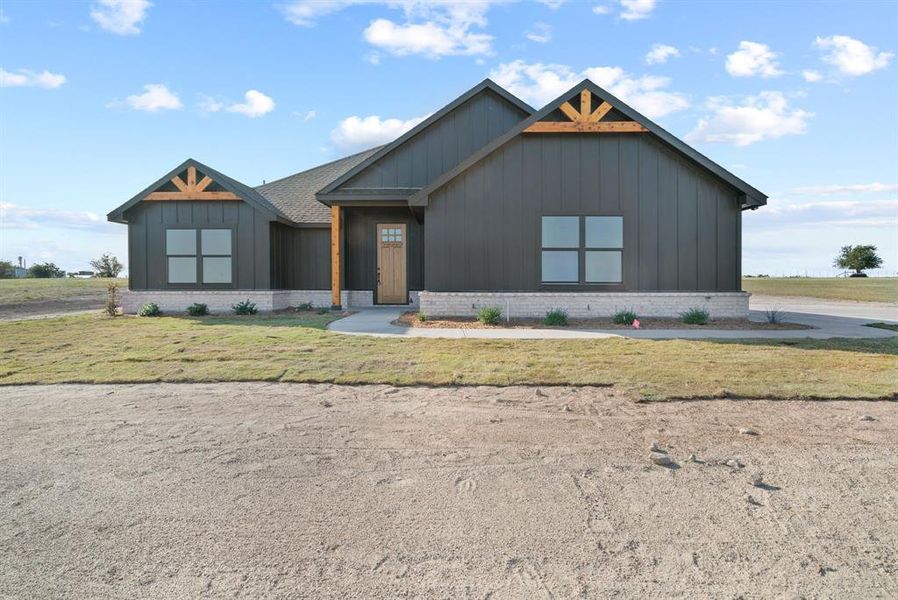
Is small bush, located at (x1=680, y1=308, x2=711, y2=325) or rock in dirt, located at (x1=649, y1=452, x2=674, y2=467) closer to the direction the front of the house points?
the rock in dirt

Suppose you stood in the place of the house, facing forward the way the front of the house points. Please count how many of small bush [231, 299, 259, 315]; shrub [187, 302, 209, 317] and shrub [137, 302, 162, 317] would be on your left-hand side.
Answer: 0

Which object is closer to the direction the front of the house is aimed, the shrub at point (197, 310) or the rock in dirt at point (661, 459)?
the rock in dirt

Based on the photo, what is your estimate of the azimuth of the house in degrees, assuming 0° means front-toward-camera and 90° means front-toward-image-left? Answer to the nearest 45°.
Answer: approximately 0°

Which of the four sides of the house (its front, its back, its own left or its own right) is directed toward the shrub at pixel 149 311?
right

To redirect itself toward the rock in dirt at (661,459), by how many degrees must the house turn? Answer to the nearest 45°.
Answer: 0° — it already faces it

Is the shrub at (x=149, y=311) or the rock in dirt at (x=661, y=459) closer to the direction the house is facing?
the rock in dirt

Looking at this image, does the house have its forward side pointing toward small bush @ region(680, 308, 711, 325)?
no

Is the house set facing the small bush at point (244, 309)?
no
